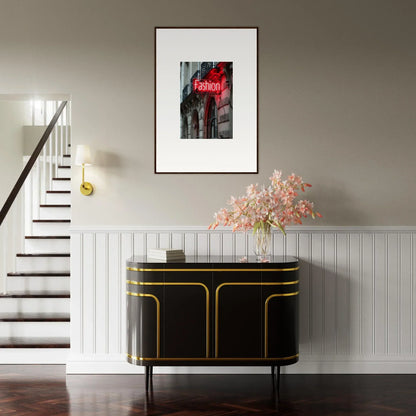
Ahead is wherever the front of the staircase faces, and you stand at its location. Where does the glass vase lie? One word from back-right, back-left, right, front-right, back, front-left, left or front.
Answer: front-left

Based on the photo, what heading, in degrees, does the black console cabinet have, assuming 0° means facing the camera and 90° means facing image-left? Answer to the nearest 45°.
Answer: approximately 0°

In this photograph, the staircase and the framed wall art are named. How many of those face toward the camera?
2

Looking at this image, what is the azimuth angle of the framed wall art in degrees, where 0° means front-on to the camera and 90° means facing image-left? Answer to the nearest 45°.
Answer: approximately 0°

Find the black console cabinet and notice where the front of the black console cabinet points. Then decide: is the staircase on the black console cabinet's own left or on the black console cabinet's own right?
on the black console cabinet's own right
